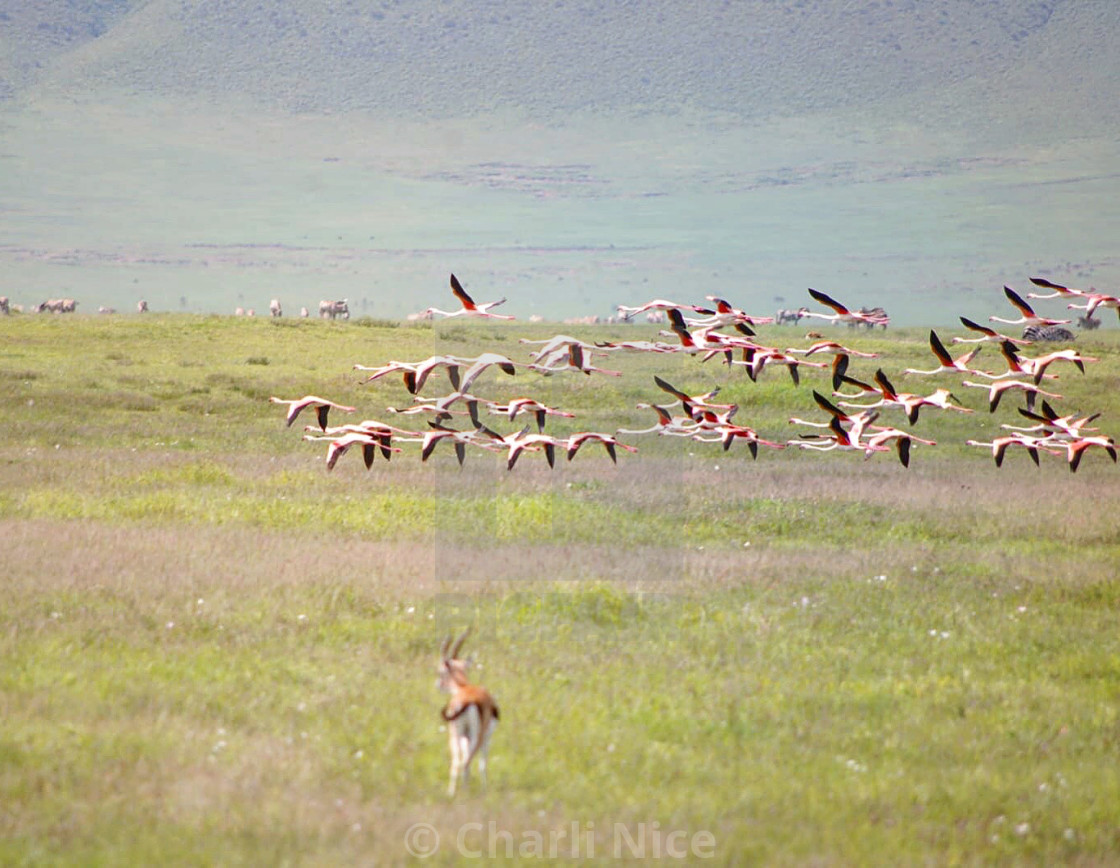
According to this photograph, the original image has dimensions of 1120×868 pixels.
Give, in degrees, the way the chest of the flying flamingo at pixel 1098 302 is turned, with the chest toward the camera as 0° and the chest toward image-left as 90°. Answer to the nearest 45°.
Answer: approximately 90°

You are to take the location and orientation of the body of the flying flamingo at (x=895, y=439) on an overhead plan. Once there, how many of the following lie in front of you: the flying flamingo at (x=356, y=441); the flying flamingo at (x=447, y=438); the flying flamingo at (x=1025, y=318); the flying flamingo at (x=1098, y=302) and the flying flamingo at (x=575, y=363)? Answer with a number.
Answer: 3

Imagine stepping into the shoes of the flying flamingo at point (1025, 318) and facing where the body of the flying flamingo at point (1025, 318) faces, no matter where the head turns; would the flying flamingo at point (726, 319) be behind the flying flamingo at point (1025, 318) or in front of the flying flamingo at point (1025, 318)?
in front

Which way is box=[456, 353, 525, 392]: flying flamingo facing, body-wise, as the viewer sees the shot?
to the viewer's left

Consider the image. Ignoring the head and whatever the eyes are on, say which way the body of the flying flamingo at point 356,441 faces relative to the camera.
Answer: to the viewer's left
